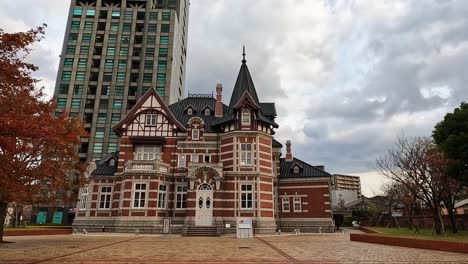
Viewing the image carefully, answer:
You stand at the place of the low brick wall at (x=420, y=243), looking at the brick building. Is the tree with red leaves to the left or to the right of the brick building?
left

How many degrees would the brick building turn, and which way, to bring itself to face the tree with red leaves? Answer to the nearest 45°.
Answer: approximately 45° to its right

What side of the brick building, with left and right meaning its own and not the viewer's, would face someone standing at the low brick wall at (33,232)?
right

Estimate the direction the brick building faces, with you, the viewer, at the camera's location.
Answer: facing the viewer

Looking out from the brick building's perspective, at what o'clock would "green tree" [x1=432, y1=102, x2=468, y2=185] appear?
The green tree is roughly at 10 o'clock from the brick building.

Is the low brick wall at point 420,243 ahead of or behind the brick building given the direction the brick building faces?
ahead

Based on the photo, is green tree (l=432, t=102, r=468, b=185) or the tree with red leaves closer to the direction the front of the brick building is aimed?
the tree with red leaves

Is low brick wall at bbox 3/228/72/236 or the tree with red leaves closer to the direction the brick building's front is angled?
the tree with red leaves
